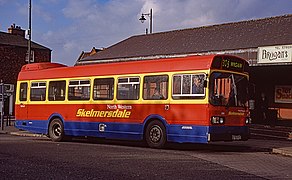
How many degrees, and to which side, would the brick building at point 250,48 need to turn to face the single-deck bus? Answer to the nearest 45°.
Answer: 0° — it already faces it

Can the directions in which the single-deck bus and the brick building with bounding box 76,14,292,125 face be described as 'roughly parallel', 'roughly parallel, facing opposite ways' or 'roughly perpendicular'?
roughly perpendicular

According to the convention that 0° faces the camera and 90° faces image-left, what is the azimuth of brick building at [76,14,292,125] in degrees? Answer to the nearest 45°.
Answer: approximately 45°

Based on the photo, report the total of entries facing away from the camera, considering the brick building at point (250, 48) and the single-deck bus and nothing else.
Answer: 0
